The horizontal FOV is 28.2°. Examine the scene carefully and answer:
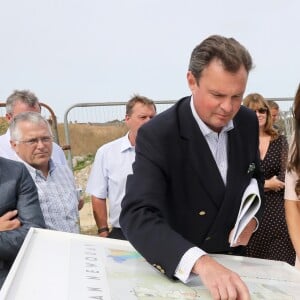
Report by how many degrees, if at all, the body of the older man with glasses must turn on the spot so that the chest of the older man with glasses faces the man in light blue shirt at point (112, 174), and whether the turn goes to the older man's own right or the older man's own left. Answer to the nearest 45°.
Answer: approximately 90° to the older man's own left

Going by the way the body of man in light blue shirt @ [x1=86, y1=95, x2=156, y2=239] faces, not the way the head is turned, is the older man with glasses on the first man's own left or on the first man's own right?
on the first man's own right

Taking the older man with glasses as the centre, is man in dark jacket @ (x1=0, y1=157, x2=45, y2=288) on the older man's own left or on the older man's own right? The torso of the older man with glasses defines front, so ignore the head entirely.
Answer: on the older man's own right

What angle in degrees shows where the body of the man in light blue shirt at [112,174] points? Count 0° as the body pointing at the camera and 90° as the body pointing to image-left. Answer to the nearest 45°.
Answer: approximately 315°

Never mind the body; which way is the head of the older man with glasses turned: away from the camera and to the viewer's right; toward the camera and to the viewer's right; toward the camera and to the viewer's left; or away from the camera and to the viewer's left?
toward the camera and to the viewer's right
